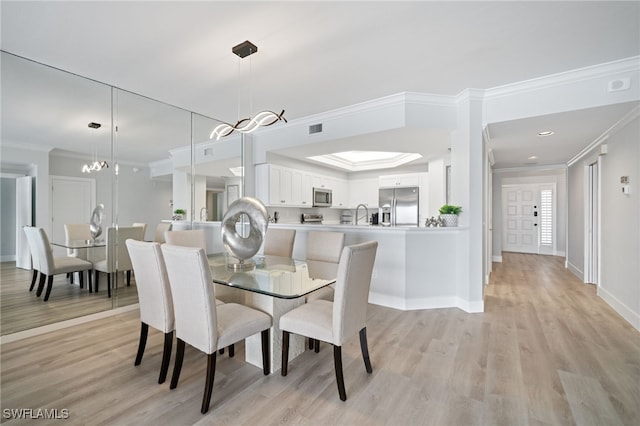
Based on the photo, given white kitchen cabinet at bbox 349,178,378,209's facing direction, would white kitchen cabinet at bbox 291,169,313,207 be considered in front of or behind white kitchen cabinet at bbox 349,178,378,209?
in front

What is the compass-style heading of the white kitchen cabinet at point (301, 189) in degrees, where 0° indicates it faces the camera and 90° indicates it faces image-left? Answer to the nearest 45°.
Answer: approximately 315°

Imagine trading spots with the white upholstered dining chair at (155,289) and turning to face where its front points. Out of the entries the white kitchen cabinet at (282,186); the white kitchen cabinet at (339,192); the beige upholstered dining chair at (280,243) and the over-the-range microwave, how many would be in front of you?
4

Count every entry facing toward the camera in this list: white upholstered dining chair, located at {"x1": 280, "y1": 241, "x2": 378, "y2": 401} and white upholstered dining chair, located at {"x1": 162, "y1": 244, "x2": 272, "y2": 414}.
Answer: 0

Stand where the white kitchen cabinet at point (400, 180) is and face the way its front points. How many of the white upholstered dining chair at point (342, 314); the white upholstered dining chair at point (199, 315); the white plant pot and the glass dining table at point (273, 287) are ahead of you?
4

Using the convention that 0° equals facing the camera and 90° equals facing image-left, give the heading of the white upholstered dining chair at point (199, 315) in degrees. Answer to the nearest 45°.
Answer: approximately 225°

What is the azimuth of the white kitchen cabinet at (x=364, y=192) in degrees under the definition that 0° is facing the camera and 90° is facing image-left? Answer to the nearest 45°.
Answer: approximately 0°

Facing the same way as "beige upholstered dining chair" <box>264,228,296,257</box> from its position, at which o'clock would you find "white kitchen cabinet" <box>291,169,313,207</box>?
The white kitchen cabinet is roughly at 5 o'clock from the beige upholstered dining chair.

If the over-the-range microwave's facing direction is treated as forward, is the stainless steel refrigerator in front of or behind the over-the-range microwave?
in front

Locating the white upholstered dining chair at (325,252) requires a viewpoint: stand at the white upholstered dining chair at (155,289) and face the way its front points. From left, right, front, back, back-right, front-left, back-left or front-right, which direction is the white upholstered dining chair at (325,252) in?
front-right

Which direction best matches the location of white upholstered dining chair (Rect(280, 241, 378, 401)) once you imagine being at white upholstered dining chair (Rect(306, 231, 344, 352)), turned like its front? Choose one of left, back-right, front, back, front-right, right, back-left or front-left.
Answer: front-left

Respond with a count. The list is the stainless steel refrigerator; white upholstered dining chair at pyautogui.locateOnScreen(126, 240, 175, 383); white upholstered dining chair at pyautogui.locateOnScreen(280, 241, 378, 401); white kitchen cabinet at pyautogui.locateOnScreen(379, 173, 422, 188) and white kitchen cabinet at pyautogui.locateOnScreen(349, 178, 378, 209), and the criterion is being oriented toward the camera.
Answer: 3

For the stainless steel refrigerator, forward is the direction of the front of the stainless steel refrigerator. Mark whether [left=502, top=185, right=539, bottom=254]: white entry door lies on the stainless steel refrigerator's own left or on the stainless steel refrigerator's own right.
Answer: on the stainless steel refrigerator's own left

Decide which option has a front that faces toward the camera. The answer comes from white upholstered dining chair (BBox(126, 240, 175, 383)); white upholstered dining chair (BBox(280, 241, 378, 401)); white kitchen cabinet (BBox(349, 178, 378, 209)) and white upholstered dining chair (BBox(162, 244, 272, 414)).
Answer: the white kitchen cabinet
